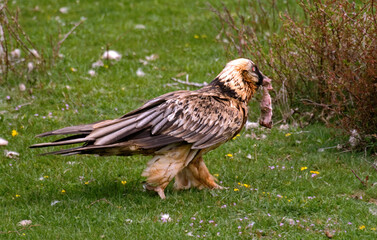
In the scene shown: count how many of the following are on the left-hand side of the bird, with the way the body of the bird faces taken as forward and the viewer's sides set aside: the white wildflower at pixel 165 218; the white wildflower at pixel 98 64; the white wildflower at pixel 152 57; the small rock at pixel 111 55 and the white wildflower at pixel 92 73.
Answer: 4

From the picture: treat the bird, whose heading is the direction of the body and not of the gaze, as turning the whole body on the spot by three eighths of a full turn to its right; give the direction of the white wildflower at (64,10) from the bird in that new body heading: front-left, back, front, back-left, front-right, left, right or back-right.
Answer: back-right

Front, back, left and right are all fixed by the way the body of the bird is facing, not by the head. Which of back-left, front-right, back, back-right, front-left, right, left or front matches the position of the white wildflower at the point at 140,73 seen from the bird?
left

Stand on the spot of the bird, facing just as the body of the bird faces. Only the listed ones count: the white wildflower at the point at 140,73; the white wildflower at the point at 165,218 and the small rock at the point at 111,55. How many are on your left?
2

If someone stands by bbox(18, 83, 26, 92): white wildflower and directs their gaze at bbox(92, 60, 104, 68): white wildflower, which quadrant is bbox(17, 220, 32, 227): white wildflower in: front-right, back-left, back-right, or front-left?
back-right

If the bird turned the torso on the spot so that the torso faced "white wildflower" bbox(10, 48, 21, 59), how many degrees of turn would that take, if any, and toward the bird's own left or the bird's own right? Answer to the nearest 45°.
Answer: approximately 135° to the bird's own left

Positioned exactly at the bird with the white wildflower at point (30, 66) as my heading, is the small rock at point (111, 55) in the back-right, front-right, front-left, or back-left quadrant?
front-right

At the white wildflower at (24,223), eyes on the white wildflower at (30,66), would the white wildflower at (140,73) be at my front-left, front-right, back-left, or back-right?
front-right

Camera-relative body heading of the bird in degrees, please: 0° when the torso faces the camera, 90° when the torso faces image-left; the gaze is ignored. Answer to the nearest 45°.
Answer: approximately 270°

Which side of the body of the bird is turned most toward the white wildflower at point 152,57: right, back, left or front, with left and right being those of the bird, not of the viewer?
left

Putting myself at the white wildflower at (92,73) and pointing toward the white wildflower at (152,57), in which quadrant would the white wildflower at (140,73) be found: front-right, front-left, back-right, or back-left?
front-right

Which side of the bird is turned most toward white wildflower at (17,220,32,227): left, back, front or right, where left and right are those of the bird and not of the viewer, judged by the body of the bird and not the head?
back
